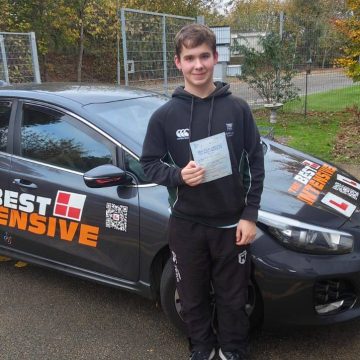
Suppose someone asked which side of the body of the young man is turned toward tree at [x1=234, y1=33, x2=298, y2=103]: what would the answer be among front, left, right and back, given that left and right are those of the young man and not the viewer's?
back

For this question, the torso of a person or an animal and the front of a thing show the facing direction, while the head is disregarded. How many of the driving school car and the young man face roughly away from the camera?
0

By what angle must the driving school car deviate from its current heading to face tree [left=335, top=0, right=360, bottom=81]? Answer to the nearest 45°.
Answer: approximately 90° to its left

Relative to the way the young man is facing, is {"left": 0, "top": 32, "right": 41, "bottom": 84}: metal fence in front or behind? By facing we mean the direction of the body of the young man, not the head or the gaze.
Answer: behind

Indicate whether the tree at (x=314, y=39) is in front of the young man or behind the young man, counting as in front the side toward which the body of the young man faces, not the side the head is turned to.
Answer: behind

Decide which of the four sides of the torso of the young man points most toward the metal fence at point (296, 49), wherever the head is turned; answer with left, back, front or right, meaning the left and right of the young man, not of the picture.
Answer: back
